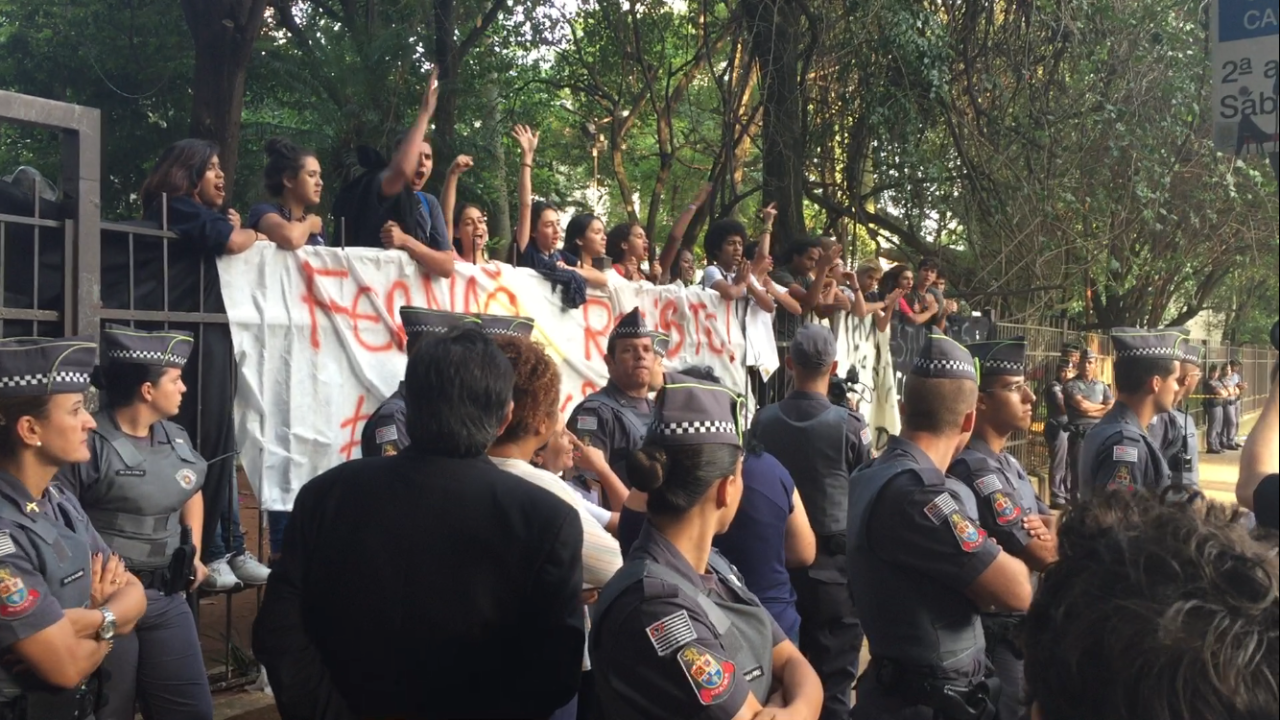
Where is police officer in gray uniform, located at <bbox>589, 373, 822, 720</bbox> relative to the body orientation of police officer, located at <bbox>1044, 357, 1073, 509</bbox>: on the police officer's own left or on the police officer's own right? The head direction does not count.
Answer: on the police officer's own right

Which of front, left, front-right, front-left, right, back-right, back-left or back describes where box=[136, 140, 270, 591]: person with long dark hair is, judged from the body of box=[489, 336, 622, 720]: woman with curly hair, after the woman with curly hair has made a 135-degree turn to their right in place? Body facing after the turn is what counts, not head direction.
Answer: back-right

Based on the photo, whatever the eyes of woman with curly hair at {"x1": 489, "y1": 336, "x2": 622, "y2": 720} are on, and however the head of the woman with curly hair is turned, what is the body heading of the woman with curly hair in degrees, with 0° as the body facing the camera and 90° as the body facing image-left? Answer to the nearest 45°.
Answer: approximately 225°

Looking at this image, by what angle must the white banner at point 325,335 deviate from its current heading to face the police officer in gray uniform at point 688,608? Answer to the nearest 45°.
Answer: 0° — it already faces them

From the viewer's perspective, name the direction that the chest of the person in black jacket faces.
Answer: away from the camera

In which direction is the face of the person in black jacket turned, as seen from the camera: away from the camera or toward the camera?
away from the camera

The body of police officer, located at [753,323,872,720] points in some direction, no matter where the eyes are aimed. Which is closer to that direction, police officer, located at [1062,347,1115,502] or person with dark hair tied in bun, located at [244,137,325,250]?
the police officer

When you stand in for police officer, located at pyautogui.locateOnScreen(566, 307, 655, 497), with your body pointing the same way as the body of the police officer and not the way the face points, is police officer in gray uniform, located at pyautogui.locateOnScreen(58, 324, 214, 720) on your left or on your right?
on your right
